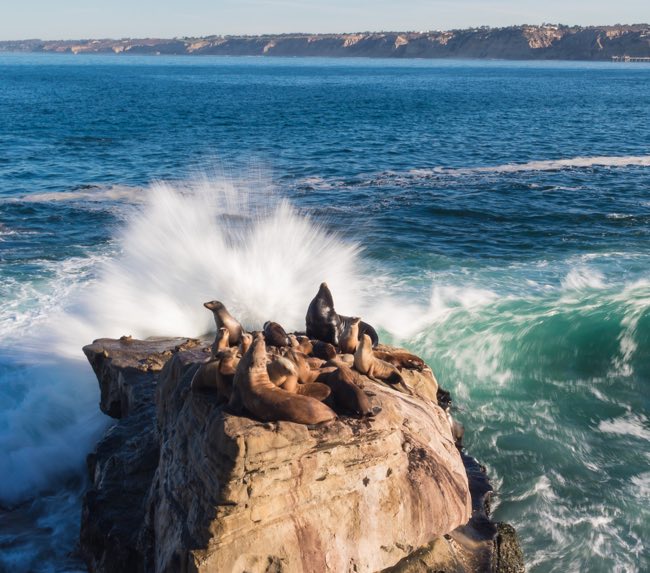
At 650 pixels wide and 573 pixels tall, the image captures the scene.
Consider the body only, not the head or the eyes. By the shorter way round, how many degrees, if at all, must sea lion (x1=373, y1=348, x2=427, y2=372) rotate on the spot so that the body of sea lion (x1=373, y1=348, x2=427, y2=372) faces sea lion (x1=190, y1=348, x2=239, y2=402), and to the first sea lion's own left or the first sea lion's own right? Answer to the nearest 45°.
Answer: approximately 135° to the first sea lion's own right

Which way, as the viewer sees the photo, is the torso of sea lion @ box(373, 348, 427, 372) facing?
to the viewer's right

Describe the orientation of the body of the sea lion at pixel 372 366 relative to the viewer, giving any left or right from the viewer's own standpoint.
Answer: facing to the left of the viewer

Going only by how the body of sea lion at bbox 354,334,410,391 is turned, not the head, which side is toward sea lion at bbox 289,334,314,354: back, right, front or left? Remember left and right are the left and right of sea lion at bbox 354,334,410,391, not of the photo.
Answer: front

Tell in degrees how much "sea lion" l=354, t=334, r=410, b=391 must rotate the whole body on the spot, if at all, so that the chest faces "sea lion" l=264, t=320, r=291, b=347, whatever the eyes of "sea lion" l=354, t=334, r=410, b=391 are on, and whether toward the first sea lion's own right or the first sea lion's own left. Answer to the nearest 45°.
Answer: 0° — it already faces it
